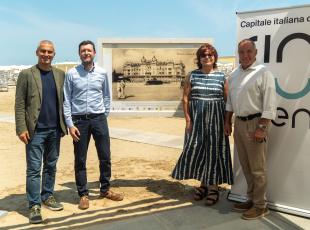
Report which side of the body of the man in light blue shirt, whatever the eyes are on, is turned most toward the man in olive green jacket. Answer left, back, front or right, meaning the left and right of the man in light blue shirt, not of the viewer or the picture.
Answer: right

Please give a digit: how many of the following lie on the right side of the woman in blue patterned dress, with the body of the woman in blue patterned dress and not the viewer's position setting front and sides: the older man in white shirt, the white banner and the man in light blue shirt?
1

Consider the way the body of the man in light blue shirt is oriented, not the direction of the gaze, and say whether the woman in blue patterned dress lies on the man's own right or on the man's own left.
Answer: on the man's own left

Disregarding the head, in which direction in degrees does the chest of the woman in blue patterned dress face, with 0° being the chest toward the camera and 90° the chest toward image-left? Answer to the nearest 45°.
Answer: approximately 0°

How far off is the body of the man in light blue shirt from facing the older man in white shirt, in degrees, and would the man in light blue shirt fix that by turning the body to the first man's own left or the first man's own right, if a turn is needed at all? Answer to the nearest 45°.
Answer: approximately 90° to the first man's own left

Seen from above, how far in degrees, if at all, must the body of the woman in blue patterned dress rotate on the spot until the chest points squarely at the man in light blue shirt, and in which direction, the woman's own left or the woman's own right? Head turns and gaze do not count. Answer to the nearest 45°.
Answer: approximately 90° to the woman's own right

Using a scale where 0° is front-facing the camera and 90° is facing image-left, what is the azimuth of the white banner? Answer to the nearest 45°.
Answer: approximately 45°

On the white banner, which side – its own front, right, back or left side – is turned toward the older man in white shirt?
front
